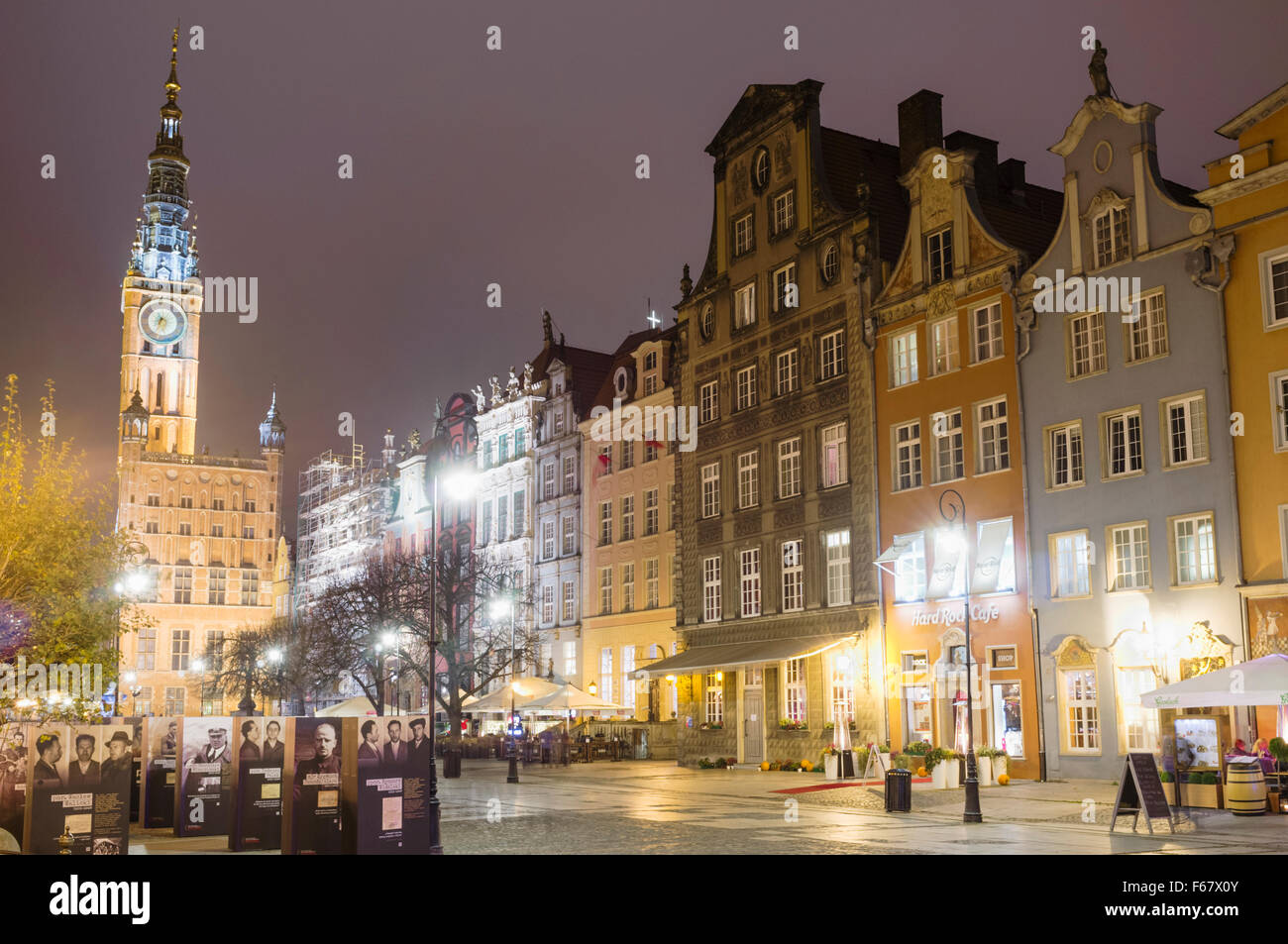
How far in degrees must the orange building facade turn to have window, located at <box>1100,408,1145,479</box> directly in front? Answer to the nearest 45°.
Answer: approximately 90° to its left

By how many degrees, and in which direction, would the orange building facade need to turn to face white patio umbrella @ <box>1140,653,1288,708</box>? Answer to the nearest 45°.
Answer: approximately 45° to its left

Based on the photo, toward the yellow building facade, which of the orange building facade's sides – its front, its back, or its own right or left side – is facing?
left

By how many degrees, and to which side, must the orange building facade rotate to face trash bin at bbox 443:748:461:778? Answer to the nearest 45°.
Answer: approximately 45° to its right

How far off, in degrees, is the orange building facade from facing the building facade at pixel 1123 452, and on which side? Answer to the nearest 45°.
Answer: approximately 90° to its left

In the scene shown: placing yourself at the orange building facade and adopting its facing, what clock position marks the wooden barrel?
The wooden barrel is roughly at 10 o'clock from the orange building facade.

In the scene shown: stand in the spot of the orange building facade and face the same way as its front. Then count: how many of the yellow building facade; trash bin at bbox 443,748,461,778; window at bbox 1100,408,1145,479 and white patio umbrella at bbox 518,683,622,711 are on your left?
2

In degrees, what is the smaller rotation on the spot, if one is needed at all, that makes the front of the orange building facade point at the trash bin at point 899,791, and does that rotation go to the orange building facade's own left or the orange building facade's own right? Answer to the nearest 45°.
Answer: approximately 45° to the orange building facade's own left

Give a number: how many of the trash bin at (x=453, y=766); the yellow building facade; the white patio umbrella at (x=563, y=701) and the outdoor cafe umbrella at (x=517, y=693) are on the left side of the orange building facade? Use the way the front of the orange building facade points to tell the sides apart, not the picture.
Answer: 1

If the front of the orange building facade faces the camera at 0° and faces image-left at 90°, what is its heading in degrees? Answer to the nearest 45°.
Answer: approximately 45°
